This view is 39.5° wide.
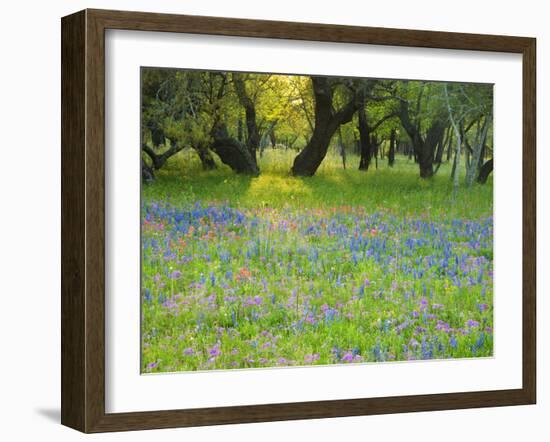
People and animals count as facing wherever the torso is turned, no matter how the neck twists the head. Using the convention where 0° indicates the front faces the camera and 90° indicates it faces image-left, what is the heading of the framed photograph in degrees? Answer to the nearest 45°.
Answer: approximately 315°
